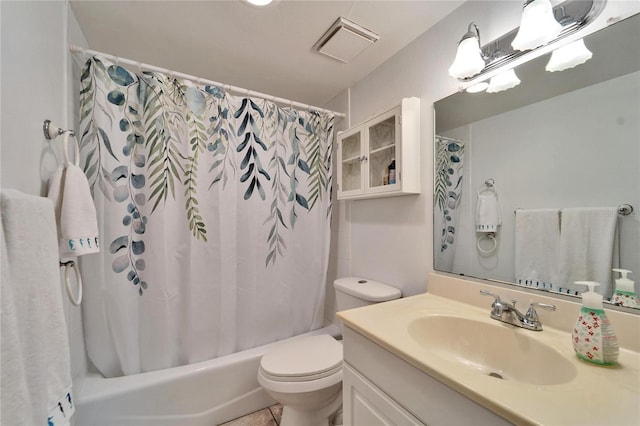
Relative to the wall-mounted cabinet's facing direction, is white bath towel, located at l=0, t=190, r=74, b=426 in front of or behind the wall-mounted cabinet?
in front

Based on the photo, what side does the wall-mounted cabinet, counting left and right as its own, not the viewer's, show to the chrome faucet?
left

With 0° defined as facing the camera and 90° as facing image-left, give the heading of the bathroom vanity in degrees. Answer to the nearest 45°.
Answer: approximately 45°

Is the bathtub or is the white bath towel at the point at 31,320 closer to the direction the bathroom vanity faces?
the white bath towel

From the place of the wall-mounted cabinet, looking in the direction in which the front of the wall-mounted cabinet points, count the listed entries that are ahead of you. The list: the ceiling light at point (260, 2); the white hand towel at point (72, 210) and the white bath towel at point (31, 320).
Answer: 3

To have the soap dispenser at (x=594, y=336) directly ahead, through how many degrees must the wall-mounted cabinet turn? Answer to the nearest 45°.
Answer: approximately 90° to its left

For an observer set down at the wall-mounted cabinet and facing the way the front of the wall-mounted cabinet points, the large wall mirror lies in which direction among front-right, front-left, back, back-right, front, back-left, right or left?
left

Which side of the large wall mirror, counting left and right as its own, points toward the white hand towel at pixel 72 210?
front

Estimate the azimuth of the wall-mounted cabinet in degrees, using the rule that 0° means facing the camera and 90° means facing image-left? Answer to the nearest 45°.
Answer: approximately 45°

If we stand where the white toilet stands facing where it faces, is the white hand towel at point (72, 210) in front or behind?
in front

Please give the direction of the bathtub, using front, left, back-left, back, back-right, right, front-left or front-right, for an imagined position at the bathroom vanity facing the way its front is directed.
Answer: front-right
